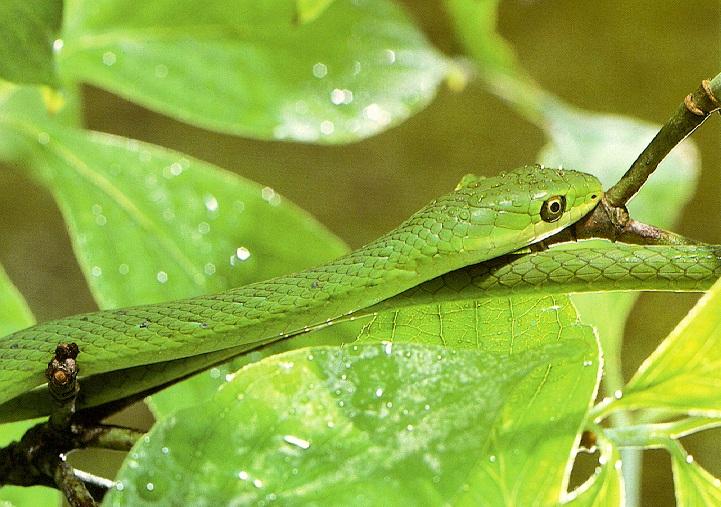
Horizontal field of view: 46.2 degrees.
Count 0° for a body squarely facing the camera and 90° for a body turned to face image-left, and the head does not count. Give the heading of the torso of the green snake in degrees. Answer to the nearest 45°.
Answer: approximately 270°
